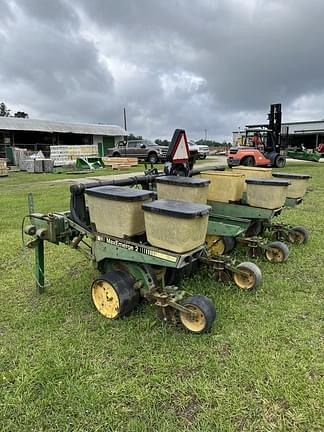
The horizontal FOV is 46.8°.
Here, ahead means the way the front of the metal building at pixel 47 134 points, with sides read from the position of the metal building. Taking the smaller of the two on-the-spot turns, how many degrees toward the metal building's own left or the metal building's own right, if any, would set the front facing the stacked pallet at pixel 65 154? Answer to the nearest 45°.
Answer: approximately 45° to the metal building's own right

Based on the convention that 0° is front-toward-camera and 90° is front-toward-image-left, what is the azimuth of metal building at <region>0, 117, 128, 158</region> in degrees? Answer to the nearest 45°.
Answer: approximately 315°
